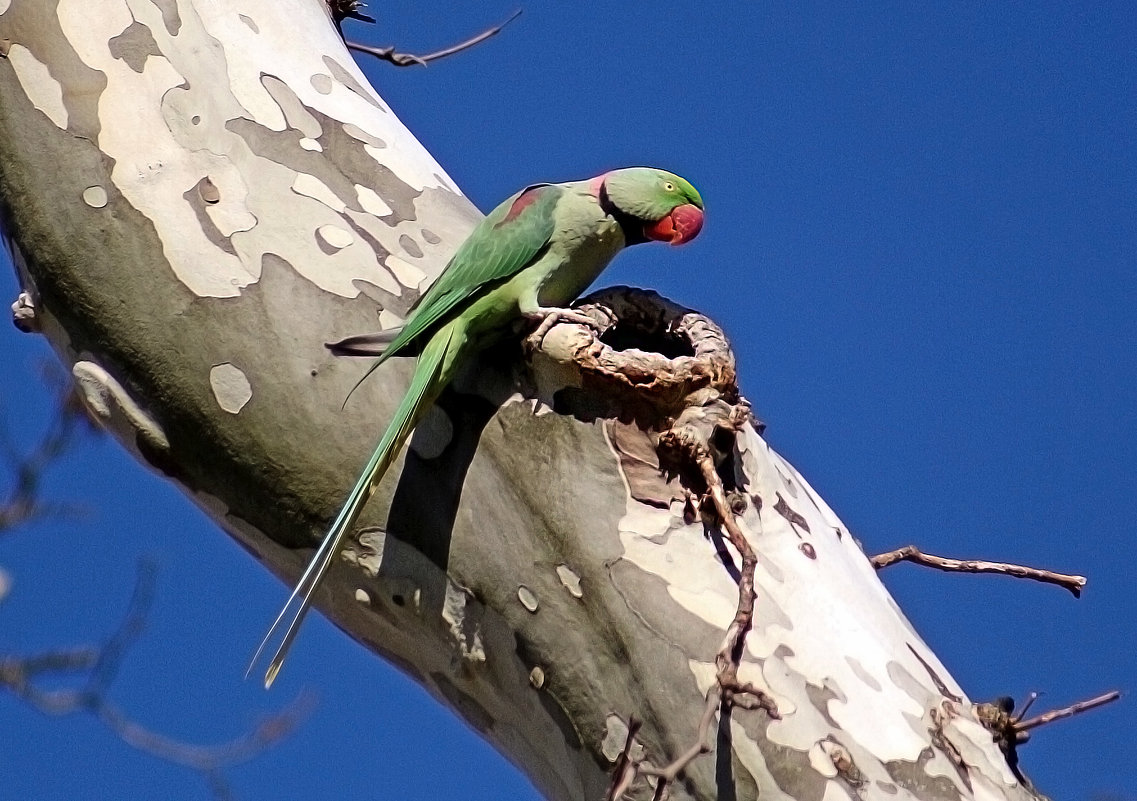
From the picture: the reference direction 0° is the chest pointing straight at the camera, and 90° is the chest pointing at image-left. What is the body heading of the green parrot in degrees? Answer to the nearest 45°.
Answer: approximately 270°

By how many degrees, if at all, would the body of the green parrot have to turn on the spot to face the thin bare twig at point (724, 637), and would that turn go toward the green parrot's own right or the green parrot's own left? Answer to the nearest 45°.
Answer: approximately 45° to the green parrot's own right

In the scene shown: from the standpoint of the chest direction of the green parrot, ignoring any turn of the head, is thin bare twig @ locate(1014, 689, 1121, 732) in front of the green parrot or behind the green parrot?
in front

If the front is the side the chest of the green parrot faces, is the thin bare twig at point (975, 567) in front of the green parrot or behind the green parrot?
in front
